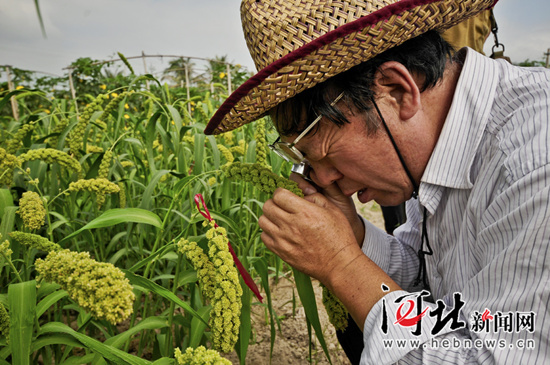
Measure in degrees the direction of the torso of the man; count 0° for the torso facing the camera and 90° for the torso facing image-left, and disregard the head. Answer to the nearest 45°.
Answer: approximately 90°
